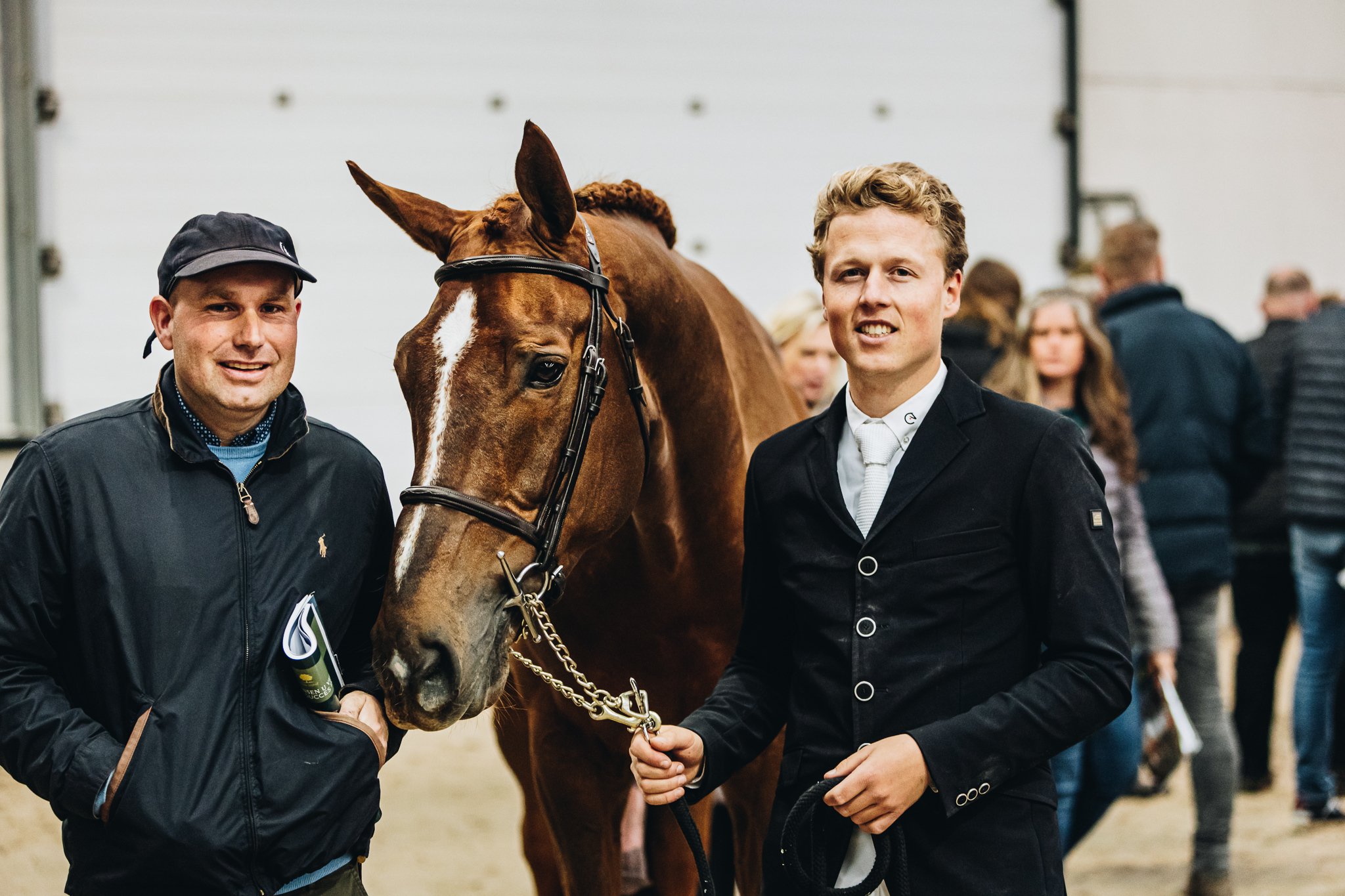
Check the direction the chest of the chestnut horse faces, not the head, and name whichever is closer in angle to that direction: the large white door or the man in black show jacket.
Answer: the man in black show jacket

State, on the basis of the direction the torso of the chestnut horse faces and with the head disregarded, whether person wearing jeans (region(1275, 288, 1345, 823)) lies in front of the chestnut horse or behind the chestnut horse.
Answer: behind

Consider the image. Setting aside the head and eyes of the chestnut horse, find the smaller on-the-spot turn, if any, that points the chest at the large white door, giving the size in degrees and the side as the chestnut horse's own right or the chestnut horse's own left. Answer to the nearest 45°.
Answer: approximately 135° to the chestnut horse's own right

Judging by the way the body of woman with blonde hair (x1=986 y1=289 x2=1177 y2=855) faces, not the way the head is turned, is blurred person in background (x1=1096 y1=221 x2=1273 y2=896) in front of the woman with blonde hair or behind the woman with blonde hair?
behind

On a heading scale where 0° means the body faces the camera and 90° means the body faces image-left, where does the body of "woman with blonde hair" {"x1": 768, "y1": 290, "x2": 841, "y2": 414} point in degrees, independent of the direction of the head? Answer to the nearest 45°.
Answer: approximately 315°

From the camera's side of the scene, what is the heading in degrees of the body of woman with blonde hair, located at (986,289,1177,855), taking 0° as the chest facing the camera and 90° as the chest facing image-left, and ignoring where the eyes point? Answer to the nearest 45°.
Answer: approximately 0°

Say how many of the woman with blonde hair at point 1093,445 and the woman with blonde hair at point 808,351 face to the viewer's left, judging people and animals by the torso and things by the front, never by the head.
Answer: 0

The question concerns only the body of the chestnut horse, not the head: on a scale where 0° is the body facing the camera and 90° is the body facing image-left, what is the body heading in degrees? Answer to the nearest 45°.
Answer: approximately 45°

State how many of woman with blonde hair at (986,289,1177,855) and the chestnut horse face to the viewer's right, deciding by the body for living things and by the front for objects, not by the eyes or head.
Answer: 0

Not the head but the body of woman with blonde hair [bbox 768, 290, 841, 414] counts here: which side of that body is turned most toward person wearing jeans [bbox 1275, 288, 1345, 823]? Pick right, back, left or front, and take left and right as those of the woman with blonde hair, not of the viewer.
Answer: left

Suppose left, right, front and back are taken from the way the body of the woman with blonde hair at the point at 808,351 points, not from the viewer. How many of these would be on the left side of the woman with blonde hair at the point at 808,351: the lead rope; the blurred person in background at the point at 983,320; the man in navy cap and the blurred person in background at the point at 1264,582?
2
